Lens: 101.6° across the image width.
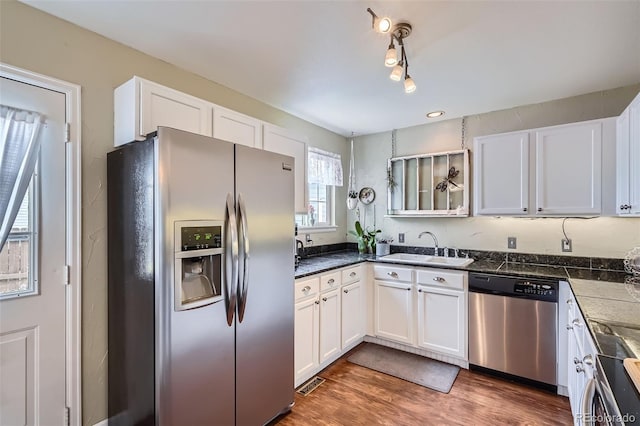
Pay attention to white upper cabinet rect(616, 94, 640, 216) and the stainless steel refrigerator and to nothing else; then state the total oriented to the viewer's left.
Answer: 1

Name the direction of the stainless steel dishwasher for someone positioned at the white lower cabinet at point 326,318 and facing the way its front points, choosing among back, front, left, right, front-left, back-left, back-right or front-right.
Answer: front-left

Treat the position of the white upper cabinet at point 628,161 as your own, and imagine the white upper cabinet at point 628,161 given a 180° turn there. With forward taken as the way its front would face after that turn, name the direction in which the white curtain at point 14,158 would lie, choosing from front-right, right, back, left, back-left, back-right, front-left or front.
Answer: back-right

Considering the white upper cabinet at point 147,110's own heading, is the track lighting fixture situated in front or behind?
in front

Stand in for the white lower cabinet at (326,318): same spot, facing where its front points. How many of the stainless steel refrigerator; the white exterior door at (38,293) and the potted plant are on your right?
2

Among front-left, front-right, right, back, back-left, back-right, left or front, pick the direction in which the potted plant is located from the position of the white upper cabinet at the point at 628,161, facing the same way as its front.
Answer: front

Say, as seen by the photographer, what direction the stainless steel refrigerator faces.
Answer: facing the viewer and to the right of the viewer

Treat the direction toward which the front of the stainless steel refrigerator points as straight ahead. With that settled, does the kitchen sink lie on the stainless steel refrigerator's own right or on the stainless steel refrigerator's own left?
on the stainless steel refrigerator's own left

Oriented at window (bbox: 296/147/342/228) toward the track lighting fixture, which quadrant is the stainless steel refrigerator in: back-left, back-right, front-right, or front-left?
front-right

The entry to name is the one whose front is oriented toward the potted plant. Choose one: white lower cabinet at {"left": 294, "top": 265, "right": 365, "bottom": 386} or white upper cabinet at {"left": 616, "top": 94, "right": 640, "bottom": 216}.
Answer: the white upper cabinet

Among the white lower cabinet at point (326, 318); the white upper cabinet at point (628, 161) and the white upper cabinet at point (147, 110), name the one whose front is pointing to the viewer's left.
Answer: the white upper cabinet at point (628, 161)

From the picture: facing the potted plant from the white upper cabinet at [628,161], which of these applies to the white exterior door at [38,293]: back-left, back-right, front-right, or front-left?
front-left

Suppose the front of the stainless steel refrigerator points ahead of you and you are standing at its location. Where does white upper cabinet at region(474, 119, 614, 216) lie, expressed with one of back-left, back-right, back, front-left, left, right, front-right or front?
front-left

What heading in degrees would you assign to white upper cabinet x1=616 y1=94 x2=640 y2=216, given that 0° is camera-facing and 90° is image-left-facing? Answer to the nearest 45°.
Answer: approximately 90°
